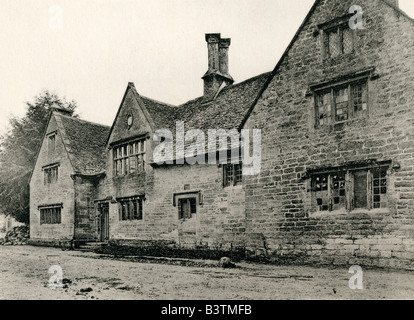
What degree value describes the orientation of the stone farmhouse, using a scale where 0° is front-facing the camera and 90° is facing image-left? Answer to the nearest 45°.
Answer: approximately 45°

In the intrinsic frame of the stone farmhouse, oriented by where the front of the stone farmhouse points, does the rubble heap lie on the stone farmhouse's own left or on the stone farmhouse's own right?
on the stone farmhouse's own right

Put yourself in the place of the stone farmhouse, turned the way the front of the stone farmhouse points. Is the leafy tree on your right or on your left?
on your right
